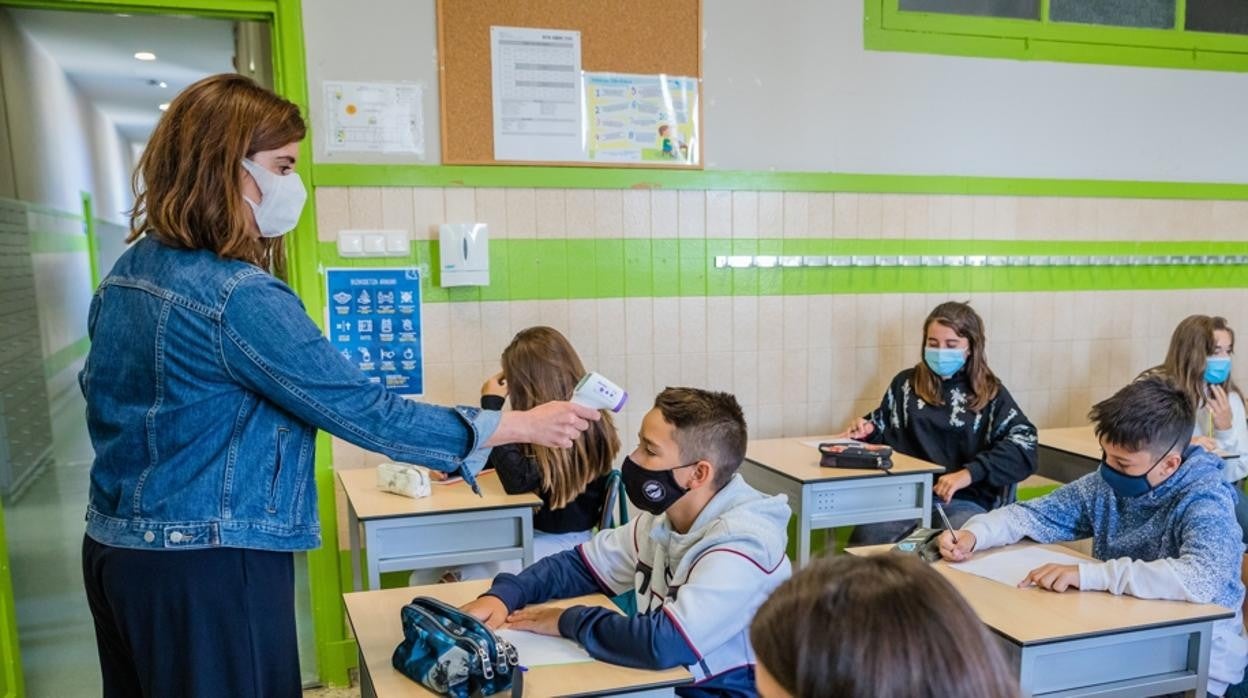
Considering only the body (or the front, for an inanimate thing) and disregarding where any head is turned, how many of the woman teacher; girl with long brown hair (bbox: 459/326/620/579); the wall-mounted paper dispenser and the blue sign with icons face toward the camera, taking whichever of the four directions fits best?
2

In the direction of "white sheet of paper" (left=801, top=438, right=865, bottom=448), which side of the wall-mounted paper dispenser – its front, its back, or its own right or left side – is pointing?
left

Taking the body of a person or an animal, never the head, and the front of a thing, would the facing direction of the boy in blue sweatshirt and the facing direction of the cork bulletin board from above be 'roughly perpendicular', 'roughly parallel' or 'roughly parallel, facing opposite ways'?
roughly perpendicular

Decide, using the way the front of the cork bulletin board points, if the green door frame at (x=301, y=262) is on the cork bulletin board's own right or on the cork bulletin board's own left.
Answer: on the cork bulletin board's own right

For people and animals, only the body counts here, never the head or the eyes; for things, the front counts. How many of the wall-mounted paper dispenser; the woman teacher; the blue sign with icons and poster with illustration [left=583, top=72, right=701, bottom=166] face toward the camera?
3

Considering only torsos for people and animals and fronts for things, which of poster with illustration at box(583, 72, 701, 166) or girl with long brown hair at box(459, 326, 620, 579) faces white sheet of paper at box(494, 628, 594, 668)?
the poster with illustration

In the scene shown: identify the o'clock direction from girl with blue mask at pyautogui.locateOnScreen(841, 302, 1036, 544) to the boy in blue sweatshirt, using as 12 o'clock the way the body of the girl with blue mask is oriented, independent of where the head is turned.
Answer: The boy in blue sweatshirt is roughly at 10 o'clock from the girl with blue mask.

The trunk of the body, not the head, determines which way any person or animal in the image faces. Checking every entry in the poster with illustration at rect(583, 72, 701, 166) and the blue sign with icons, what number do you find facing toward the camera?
2

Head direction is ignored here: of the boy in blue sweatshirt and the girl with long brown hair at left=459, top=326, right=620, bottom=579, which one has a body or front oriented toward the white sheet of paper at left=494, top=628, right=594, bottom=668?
the boy in blue sweatshirt

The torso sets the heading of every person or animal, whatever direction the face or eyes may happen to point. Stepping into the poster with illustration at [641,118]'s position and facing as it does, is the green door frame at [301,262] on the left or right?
on its right
